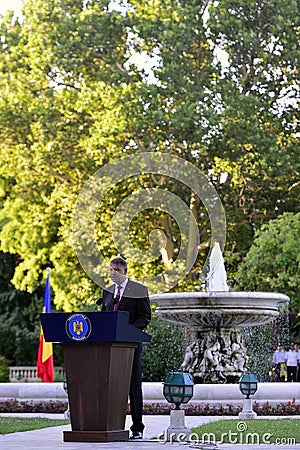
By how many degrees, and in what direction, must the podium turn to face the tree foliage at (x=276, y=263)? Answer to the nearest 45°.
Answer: approximately 135° to its right

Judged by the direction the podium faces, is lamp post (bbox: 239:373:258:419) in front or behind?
behind

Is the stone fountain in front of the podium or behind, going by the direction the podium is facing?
behind

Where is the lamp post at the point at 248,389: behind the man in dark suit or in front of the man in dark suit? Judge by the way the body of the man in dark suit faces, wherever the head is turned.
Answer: behind

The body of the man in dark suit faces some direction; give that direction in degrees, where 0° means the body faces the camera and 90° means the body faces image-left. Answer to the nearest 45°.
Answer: approximately 45°
